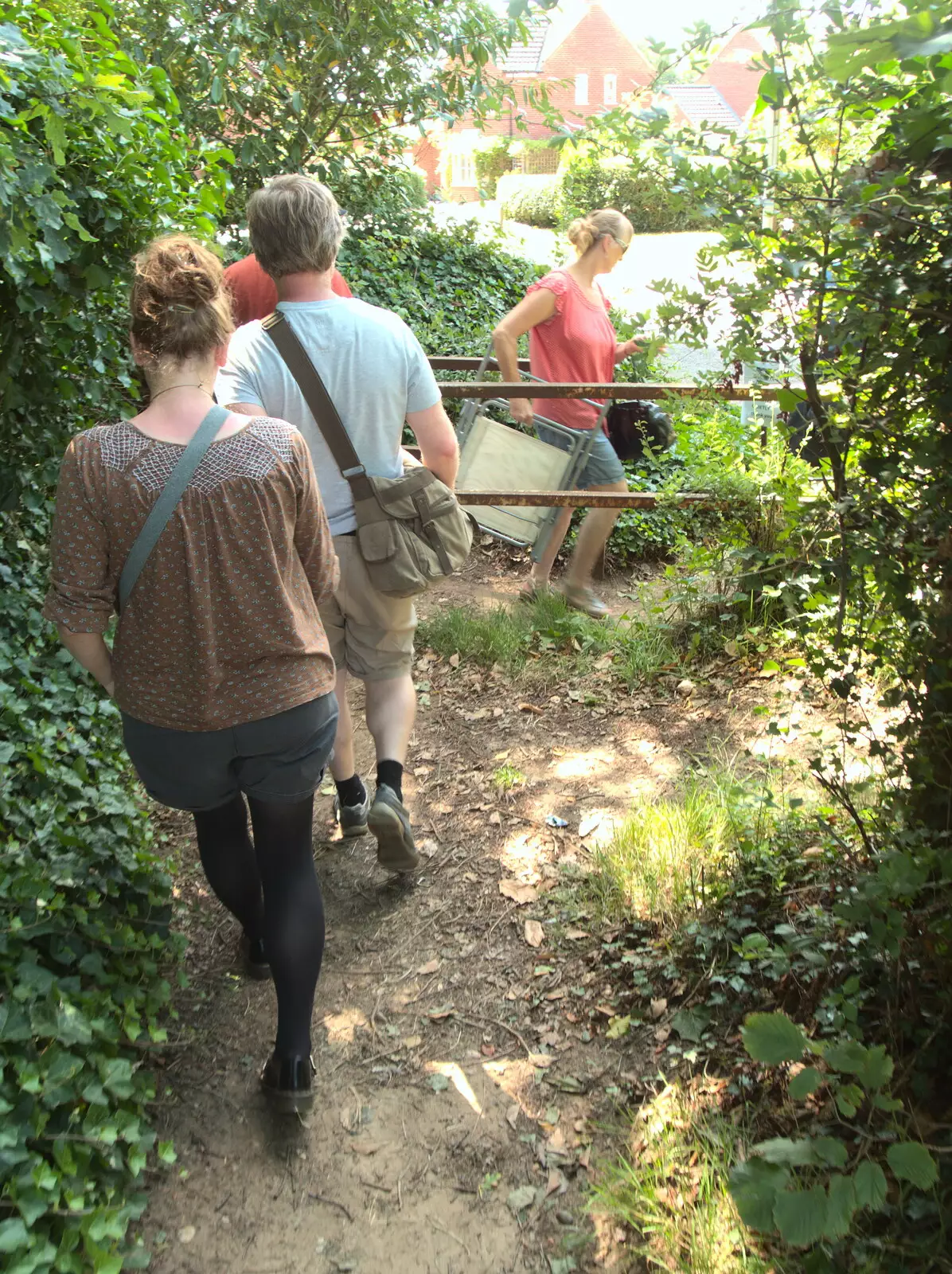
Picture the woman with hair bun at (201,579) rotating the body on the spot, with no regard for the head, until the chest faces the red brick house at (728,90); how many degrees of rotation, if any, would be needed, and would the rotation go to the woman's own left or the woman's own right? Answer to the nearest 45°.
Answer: approximately 45° to the woman's own right

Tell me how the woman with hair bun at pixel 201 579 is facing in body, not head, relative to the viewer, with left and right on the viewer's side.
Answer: facing away from the viewer

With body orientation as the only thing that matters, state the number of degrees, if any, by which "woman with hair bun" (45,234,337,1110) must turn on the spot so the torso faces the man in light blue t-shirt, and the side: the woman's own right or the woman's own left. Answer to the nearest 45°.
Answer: approximately 45° to the woman's own right

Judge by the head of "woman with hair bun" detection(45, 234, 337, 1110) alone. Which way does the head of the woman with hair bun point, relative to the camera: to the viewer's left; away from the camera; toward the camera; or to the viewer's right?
away from the camera

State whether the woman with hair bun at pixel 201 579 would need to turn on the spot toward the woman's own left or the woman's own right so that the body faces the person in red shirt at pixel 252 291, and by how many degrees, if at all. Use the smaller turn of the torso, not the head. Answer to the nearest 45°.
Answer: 0° — they already face them

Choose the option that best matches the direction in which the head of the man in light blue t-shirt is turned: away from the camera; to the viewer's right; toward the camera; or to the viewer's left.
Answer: away from the camera

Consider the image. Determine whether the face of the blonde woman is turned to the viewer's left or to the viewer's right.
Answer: to the viewer's right
